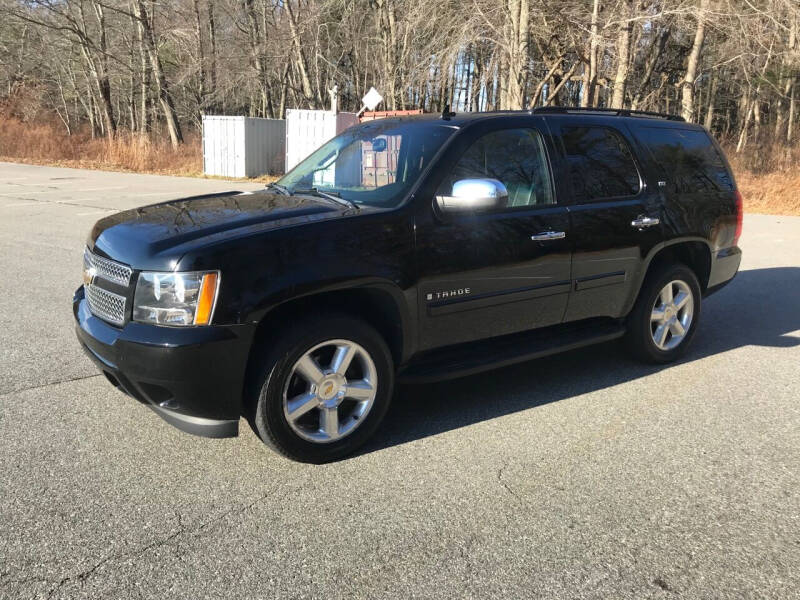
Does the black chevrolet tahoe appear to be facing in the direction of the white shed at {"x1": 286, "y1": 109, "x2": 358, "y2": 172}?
no

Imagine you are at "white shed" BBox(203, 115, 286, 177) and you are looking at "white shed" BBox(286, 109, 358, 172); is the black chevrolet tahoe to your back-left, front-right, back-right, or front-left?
front-right

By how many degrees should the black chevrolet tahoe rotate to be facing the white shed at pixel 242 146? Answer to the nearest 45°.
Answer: approximately 135° to its right

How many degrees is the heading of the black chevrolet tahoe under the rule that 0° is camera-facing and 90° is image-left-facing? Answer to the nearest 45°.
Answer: approximately 45°

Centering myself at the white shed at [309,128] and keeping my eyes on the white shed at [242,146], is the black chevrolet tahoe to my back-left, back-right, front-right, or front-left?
back-left
